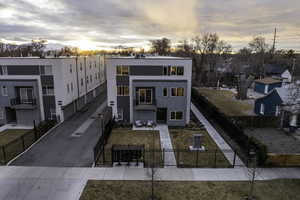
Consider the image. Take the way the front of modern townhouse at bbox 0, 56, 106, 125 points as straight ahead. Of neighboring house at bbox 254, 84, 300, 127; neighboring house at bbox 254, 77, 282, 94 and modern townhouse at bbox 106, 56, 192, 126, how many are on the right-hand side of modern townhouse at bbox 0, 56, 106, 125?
0

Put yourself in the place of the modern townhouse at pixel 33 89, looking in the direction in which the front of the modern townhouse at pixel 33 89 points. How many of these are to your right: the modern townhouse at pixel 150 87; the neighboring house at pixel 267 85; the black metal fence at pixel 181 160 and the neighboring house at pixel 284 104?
0

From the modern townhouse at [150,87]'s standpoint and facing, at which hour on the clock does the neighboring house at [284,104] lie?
The neighboring house is roughly at 9 o'clock from the modern townhouse.

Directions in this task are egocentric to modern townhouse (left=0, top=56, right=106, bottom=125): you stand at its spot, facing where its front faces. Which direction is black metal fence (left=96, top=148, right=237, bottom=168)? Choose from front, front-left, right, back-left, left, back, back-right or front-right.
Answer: front-left

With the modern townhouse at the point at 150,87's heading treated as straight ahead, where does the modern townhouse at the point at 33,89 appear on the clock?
the modern townhouse at the point at 33,89 is roughly at 3 o'clock from the modern townhouse at the point at 150,87.

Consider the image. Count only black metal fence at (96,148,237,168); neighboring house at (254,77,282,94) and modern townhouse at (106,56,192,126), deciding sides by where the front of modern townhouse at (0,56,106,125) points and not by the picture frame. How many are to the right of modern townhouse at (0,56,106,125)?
0

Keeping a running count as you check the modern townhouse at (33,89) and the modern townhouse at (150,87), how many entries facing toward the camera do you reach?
2

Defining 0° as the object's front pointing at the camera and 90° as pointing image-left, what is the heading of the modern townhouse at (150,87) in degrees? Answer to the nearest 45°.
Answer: approximately 0°

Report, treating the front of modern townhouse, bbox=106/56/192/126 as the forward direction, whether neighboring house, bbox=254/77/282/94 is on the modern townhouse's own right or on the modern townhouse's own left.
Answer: on the modern townhouse's own left

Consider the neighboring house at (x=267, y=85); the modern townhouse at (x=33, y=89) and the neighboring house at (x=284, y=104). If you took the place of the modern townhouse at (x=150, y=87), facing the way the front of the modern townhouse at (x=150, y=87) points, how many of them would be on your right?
1

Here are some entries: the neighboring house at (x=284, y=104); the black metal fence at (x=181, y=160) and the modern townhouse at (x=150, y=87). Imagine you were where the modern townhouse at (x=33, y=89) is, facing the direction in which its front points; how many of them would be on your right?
0

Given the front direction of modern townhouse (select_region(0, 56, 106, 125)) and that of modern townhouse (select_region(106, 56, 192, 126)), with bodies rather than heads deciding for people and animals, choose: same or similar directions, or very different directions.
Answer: same or similar directions

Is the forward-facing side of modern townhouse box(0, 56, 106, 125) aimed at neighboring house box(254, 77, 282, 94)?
no

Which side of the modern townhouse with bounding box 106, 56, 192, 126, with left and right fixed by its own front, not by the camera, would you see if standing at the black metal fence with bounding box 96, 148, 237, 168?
front

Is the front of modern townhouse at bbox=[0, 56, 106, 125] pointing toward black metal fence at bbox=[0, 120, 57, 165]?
yes

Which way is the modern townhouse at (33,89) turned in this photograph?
toward the camera
